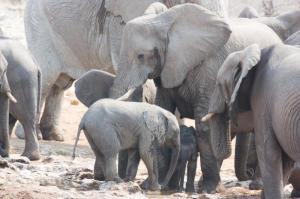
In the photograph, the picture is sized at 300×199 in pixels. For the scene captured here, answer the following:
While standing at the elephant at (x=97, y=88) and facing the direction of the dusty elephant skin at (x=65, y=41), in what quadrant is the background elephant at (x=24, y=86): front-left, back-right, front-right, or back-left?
front-left

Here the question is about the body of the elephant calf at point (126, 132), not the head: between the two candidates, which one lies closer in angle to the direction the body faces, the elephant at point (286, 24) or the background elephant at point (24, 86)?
the elephant

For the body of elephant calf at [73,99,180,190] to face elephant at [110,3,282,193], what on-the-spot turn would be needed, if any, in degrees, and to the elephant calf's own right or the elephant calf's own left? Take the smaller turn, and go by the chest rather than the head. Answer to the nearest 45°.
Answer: approximately 45° to the elephant calf's own left

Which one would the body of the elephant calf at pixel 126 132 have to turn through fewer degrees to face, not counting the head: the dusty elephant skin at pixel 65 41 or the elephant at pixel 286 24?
the elephant

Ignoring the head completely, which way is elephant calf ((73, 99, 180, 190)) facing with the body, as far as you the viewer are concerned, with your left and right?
facing to the right of the viewer

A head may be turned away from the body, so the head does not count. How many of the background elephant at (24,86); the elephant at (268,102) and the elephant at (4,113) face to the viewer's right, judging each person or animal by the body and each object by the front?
1

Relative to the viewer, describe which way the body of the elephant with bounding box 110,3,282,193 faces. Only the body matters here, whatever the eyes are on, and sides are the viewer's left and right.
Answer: facing the viewer and to the left of the viewer

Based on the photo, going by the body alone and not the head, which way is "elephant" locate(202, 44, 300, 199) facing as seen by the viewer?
to the viewer's left

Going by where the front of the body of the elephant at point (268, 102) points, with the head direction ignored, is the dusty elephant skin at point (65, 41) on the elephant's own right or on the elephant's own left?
on the elephant's own right
